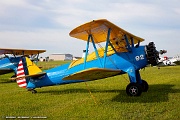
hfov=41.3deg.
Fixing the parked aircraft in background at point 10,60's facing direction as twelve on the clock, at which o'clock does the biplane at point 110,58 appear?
The biplane is roughly at 1 o'clock from the parked aircraft in background.

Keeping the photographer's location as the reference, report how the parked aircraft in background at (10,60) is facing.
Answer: facing the viewer and to the right of the viewer
